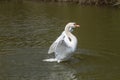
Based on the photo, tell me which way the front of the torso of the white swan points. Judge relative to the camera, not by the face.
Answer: to the viewer's right
